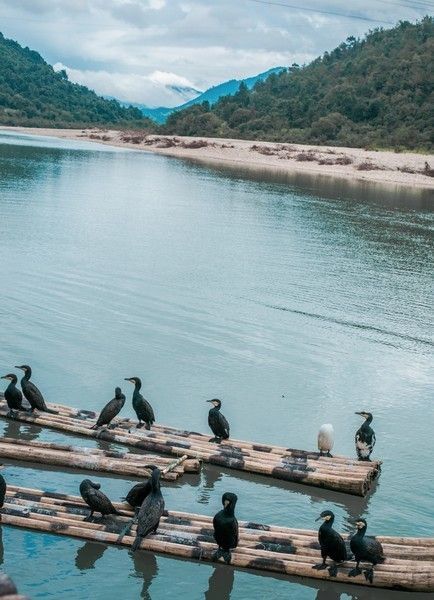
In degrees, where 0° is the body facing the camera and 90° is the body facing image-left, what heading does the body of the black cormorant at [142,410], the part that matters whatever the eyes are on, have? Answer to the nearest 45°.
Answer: approximately 90°

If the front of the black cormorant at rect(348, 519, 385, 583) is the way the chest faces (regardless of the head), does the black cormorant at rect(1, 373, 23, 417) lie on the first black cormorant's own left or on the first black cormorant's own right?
on the first black cormorant's own right

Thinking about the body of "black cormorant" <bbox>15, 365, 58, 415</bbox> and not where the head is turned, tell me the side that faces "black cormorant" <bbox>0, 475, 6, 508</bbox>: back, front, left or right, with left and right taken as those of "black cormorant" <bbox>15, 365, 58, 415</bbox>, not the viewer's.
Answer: left

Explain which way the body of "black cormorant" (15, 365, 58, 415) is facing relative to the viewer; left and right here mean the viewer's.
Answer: facing to the left of the viewer

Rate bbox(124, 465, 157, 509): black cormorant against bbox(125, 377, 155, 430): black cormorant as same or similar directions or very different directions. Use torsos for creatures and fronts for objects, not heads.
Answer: very different directions

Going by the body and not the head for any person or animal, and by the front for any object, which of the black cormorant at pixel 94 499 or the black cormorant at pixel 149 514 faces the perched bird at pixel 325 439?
the black cormorant at pixel 149 514
